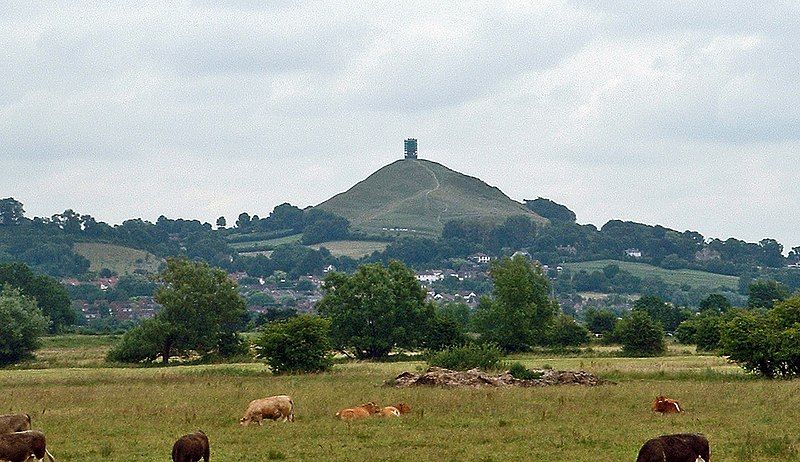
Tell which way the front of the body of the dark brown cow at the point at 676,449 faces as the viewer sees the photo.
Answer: to the viewer's left

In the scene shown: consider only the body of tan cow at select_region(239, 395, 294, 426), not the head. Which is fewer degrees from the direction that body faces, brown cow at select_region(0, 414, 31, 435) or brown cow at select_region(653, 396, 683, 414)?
the brown cow at select_region(0, 414, 31, 435)

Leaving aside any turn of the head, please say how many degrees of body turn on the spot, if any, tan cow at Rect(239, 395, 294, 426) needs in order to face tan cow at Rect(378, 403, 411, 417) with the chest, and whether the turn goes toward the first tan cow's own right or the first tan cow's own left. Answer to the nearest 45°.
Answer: approximately 180°

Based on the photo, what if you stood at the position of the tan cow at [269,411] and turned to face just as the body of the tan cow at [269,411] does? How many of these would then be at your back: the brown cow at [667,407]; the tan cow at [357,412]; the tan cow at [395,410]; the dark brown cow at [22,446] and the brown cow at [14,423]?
3

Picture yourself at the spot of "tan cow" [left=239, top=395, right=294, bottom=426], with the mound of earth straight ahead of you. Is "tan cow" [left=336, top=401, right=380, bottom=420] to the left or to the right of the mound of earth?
right

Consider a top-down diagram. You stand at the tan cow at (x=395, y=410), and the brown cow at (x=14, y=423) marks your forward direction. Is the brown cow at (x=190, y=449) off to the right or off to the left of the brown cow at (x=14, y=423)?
left

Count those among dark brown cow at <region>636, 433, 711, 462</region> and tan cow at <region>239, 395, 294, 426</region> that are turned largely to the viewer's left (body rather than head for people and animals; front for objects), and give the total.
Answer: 2

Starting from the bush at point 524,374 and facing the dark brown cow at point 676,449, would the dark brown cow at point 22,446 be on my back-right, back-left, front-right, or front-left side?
front-right

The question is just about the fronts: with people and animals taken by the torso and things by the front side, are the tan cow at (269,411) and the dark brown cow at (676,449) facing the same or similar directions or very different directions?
same or similar directions

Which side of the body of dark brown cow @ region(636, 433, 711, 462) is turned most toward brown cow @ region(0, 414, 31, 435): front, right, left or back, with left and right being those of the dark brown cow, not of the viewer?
front

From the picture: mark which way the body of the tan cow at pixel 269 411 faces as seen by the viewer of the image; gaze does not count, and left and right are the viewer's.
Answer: facing to the left of the viewer
